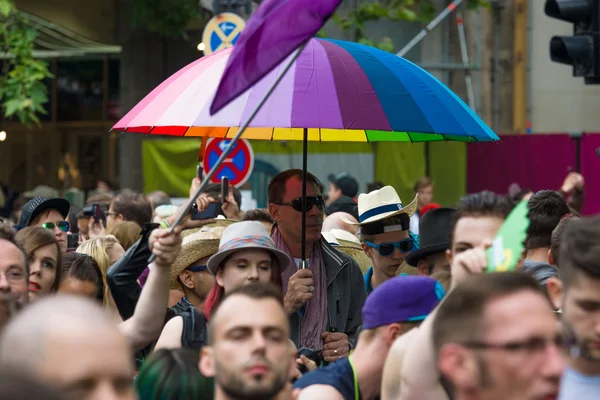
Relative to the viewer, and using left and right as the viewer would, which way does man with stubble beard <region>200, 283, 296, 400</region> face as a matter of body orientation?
facing the viewer

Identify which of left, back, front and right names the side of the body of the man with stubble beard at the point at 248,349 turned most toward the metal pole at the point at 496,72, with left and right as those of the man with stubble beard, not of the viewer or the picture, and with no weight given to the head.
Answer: back

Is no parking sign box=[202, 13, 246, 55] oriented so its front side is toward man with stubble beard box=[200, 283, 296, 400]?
yes

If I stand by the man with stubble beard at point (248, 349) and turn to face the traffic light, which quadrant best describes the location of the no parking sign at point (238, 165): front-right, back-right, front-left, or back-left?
front-left

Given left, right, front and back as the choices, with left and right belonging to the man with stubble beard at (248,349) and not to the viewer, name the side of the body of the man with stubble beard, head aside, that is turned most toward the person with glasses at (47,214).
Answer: back

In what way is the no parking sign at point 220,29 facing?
toward the camera

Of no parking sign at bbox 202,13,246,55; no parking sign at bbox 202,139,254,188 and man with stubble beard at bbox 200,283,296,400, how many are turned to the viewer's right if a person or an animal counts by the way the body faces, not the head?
0

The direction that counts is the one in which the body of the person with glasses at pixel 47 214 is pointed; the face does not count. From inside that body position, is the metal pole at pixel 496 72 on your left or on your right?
on your left

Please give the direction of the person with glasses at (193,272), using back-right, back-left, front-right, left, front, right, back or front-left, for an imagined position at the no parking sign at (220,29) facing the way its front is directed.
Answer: front

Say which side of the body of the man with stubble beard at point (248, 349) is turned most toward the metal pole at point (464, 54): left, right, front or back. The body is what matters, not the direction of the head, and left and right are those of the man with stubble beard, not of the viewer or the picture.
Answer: back

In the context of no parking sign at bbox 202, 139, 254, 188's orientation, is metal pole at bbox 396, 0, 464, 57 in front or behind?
behind

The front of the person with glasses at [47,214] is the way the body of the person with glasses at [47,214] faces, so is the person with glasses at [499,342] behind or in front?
in front

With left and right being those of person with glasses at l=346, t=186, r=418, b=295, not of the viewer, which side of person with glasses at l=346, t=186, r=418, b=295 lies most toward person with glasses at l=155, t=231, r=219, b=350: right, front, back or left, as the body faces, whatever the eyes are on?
right
